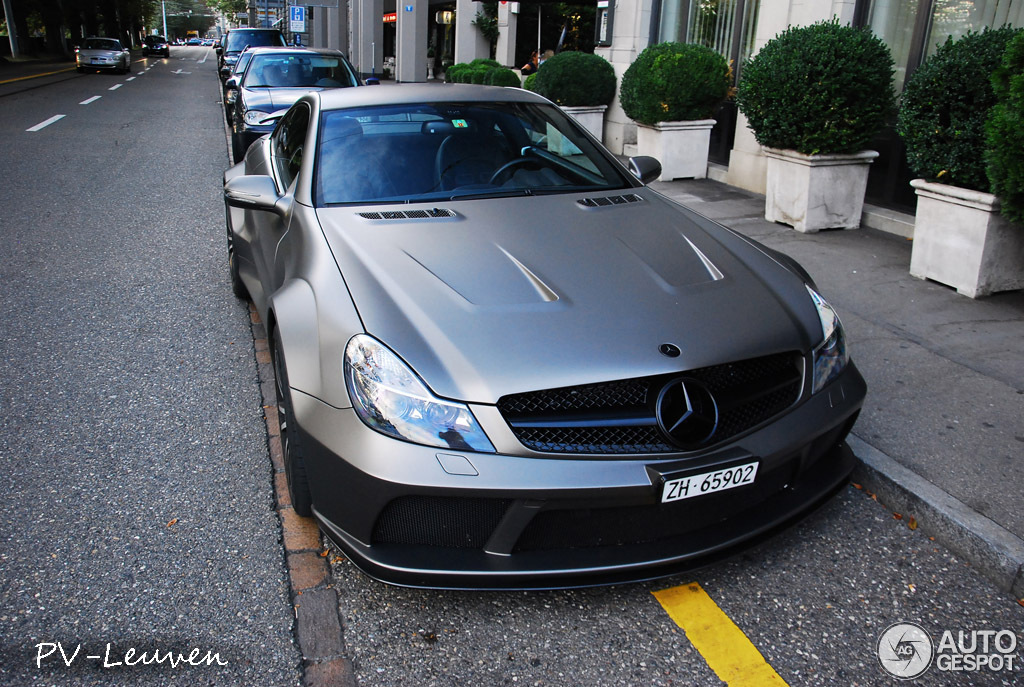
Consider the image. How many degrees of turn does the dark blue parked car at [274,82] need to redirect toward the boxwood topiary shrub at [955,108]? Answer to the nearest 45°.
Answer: approximately 45° to its left

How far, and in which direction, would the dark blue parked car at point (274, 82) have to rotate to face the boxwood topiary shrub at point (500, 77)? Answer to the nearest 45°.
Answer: approximately 135° to its left

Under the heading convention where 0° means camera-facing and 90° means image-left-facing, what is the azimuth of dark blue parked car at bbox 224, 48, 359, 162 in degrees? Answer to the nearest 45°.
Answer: approximately 0°

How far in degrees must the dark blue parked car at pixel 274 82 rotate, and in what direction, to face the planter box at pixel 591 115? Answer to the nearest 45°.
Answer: approximately 90° to its left

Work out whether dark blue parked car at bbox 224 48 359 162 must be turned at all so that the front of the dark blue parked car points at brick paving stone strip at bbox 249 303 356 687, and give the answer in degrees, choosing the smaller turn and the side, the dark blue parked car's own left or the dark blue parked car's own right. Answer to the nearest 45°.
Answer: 0° — it already faces it

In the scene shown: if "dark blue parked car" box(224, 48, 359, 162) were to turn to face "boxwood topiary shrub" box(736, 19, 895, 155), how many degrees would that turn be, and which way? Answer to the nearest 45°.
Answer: approximately 45° to its left

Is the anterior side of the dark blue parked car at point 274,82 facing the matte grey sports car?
yes

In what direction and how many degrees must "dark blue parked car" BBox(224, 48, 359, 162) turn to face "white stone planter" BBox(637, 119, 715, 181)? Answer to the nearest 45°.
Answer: approximately 45° to its left

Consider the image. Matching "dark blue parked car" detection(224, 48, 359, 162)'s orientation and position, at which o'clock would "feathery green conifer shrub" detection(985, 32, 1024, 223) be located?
The feathery green conifer shrub is roughly at 11 o'clock from the dark blue parked car.

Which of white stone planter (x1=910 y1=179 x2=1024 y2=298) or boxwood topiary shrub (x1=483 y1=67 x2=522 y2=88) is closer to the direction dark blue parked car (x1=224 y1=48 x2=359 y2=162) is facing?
the white stone planter

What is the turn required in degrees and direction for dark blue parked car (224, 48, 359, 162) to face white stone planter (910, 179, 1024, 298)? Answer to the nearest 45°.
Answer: approximately 45° to its left

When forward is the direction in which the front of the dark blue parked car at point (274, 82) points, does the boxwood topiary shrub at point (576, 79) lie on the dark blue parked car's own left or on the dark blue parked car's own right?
on the dark blue parked car's own left

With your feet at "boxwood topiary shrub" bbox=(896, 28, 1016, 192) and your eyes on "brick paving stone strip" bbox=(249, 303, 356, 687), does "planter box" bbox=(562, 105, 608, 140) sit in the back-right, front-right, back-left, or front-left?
back-right
